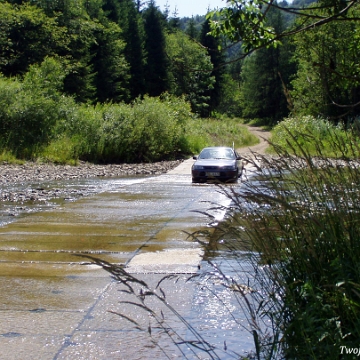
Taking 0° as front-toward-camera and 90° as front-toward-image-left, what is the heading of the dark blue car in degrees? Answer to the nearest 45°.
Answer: approximately 0°
